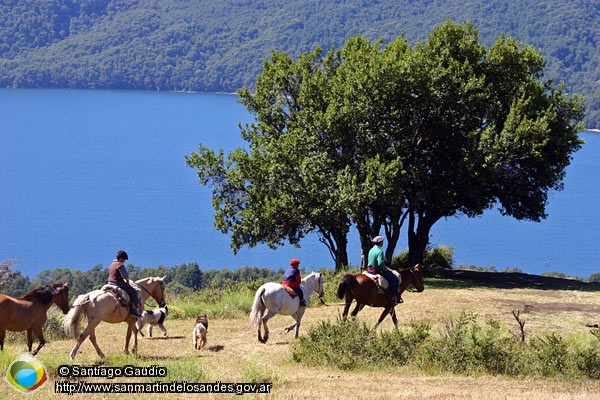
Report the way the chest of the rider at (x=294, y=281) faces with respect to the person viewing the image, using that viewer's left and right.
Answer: facing to the right of the viewer

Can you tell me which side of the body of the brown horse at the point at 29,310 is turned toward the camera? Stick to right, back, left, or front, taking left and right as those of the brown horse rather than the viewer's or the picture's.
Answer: right

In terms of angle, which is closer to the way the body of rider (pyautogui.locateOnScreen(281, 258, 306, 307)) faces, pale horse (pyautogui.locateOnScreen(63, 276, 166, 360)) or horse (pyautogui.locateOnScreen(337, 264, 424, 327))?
the horse

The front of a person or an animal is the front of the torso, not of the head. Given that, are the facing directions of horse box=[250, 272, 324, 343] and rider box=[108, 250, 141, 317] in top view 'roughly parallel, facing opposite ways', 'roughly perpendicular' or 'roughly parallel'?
roughly parallel

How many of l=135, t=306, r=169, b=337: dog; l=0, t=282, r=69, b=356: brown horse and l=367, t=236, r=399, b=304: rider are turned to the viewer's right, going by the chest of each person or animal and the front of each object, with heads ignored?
3

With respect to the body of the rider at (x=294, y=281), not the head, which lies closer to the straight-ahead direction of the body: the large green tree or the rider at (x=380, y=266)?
the rider

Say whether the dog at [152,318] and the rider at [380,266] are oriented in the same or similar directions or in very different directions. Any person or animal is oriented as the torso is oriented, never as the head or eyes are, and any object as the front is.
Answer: same or similar directions

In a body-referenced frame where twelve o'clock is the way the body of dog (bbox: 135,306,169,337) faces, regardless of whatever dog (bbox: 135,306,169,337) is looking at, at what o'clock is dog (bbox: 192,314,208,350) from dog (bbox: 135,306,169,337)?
dog (bbox: 192,314,208,350) is roughly at 2 o'clock from dog (bbox: 135,306,169,337).

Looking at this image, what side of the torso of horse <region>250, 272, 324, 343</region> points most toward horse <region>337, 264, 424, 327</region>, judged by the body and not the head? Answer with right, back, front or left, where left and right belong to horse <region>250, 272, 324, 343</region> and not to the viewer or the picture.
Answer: front

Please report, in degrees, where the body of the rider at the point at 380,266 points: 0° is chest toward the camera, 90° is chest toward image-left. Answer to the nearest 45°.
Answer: approximately 270°

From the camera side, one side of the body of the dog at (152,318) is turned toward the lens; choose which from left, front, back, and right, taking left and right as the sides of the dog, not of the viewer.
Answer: right

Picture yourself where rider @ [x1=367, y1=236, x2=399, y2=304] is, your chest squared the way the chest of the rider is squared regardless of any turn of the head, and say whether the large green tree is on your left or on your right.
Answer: on your left

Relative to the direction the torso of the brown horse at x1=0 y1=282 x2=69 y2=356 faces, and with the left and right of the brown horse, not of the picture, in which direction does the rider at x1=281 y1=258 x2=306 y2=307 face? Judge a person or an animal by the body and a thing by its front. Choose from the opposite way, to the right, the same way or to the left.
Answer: the same way

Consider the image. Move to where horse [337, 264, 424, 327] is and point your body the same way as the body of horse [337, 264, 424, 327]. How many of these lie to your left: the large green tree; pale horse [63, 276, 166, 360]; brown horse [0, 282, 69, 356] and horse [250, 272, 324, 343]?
1

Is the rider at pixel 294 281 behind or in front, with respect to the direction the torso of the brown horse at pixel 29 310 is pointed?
in front

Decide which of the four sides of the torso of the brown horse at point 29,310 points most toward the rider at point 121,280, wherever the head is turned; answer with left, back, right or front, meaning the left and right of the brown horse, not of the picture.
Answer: front

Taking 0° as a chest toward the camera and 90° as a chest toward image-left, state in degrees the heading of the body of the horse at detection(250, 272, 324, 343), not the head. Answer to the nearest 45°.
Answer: approximately 225°

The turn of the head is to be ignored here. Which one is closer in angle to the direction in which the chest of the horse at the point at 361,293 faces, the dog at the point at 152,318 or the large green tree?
the large green tree

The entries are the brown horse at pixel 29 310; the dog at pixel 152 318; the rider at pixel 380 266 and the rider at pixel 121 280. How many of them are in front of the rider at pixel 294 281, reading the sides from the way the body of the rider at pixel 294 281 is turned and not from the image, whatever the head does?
1
